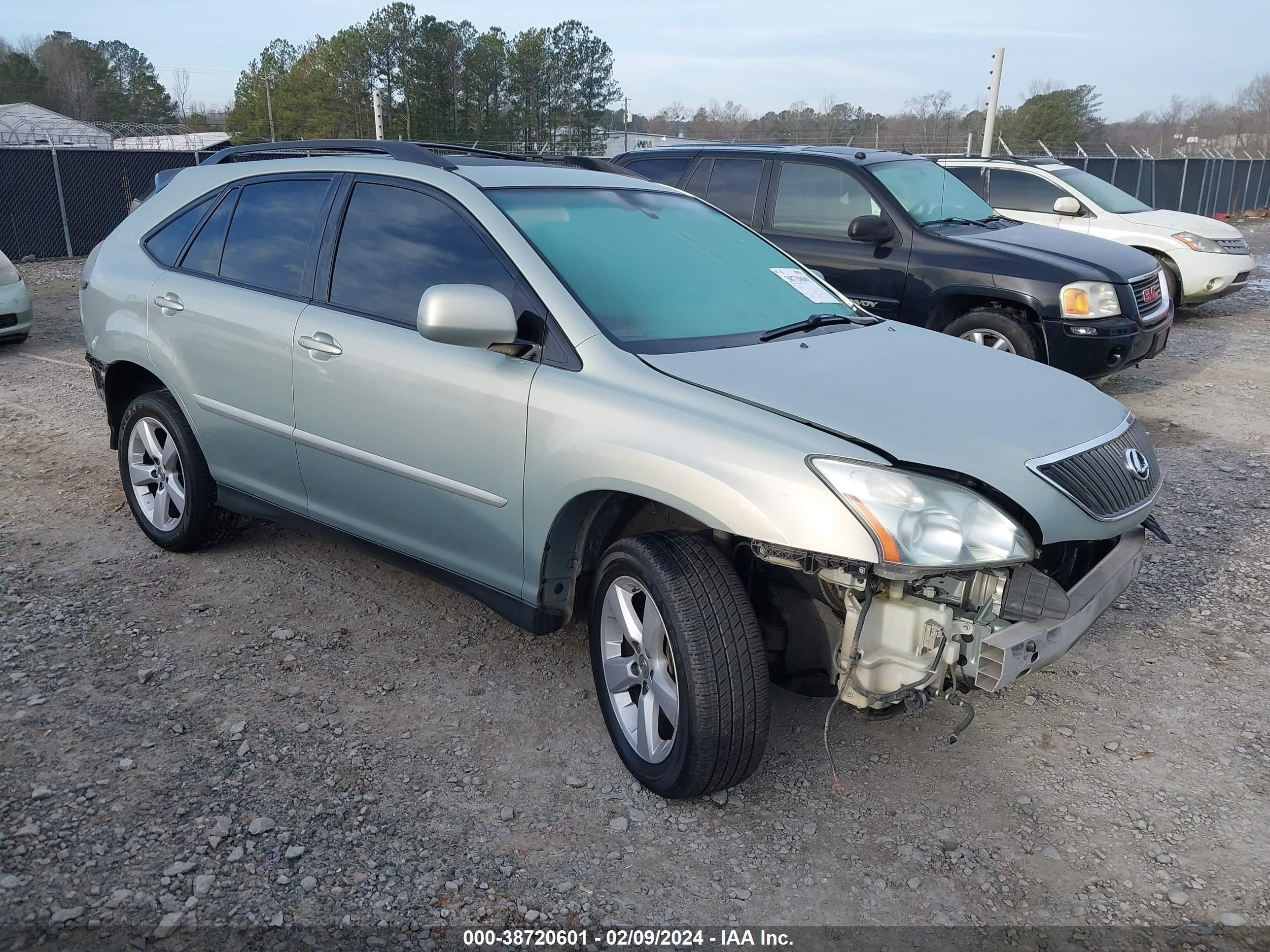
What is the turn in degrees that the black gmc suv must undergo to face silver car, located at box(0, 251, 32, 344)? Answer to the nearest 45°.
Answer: approximately 135° to its right

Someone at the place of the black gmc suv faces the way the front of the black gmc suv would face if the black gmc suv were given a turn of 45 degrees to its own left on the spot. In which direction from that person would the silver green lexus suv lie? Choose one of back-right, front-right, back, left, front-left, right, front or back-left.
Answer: right

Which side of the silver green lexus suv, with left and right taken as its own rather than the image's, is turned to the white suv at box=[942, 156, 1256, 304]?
left

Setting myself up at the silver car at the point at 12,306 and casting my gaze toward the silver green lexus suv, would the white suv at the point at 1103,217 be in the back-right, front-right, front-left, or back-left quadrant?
front-left

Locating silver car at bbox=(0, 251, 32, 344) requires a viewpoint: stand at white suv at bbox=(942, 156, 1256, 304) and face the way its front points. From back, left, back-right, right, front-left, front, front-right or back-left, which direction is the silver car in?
right

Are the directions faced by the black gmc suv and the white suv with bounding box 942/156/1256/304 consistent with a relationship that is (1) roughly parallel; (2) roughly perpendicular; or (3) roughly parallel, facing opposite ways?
roughly parallel

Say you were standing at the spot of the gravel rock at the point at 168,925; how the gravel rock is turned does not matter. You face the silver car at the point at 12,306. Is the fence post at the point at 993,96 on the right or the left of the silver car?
right

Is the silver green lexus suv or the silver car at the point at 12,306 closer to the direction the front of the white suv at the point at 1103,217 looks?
the silver green lexus suv

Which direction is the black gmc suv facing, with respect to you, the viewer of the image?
facing the viewer and to the right of the viewer

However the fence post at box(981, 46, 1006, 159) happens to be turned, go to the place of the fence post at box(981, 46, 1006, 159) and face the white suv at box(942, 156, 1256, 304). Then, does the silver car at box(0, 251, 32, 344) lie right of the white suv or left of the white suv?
right

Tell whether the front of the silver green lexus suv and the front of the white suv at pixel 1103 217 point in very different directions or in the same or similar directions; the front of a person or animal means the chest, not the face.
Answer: same or similar directions
